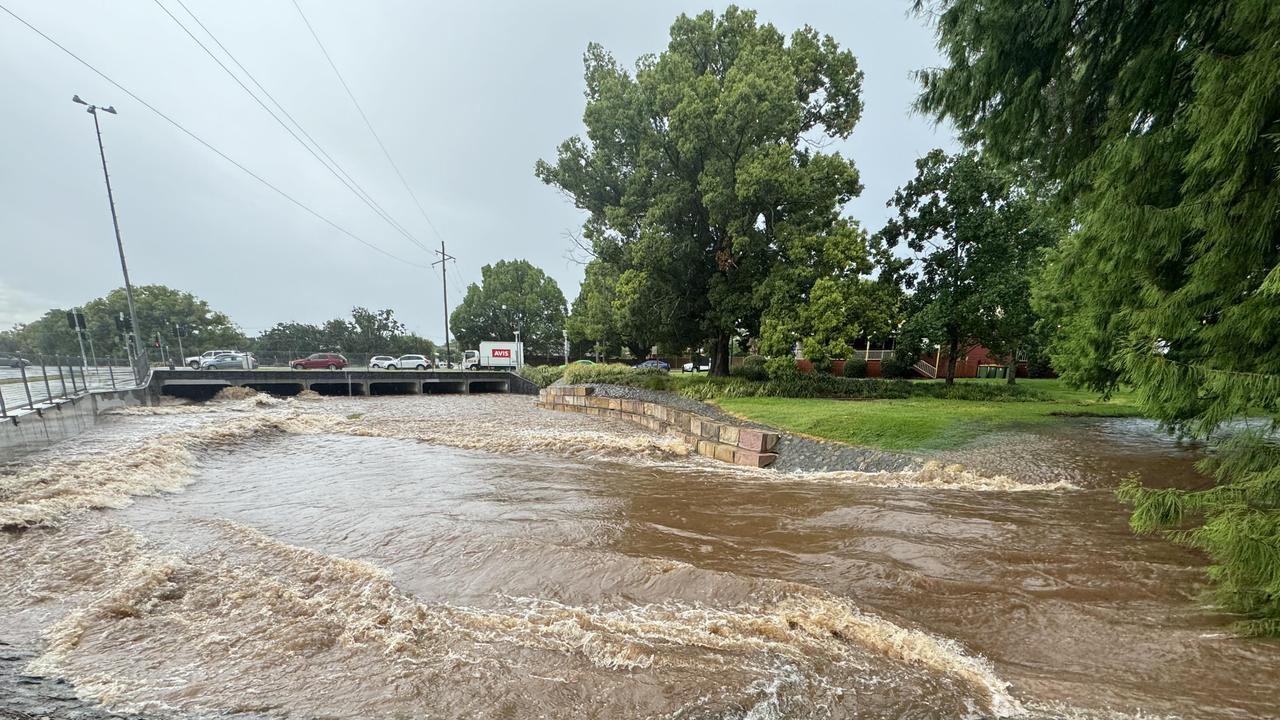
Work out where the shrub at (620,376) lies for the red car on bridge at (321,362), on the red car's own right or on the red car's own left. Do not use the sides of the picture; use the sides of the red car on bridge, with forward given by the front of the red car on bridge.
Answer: on the red car's own left

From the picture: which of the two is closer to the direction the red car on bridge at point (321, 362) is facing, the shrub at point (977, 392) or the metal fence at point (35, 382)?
the metal fence

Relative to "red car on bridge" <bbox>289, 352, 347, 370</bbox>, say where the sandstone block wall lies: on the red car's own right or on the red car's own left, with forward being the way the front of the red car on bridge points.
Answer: on the red car's own left

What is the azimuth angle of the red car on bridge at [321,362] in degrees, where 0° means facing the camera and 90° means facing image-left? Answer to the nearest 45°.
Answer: approximately 90°

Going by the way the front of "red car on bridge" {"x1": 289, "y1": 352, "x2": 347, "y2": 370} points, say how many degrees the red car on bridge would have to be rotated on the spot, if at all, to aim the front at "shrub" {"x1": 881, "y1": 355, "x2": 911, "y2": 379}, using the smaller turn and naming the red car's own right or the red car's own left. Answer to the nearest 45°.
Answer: approximately 135° to the red car's own left

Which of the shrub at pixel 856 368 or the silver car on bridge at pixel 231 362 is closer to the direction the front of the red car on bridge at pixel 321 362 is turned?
the silver car on bridge

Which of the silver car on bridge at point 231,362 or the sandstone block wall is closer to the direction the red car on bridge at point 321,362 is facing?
the silver car on bridge

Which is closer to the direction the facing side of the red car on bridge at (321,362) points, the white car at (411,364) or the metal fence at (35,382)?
the metal fence
